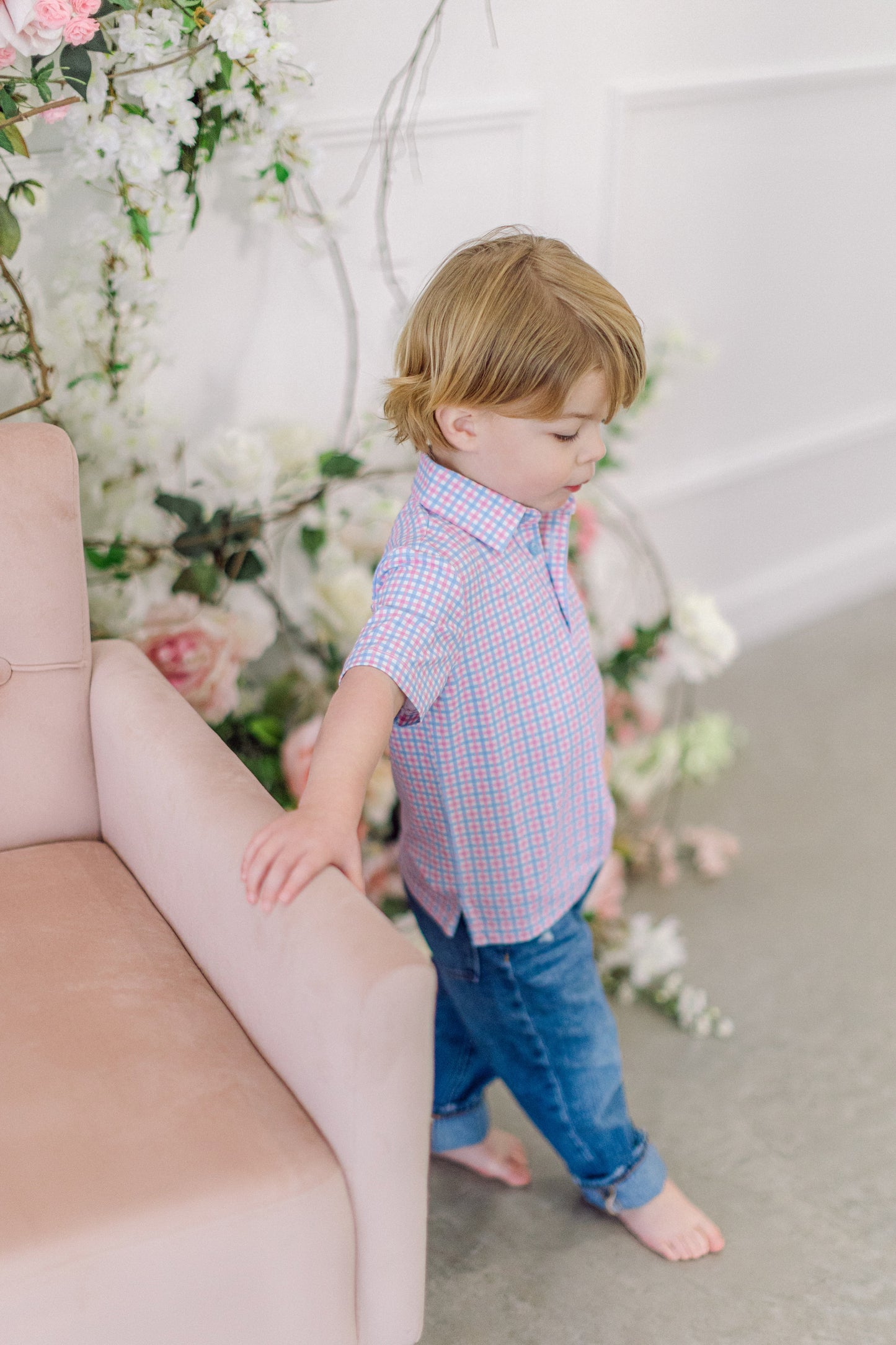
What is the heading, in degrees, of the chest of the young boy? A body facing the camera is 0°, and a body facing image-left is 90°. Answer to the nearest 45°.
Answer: approximately 315°

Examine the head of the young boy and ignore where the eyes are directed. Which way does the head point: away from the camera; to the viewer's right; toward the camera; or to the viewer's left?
to the viewer's right
